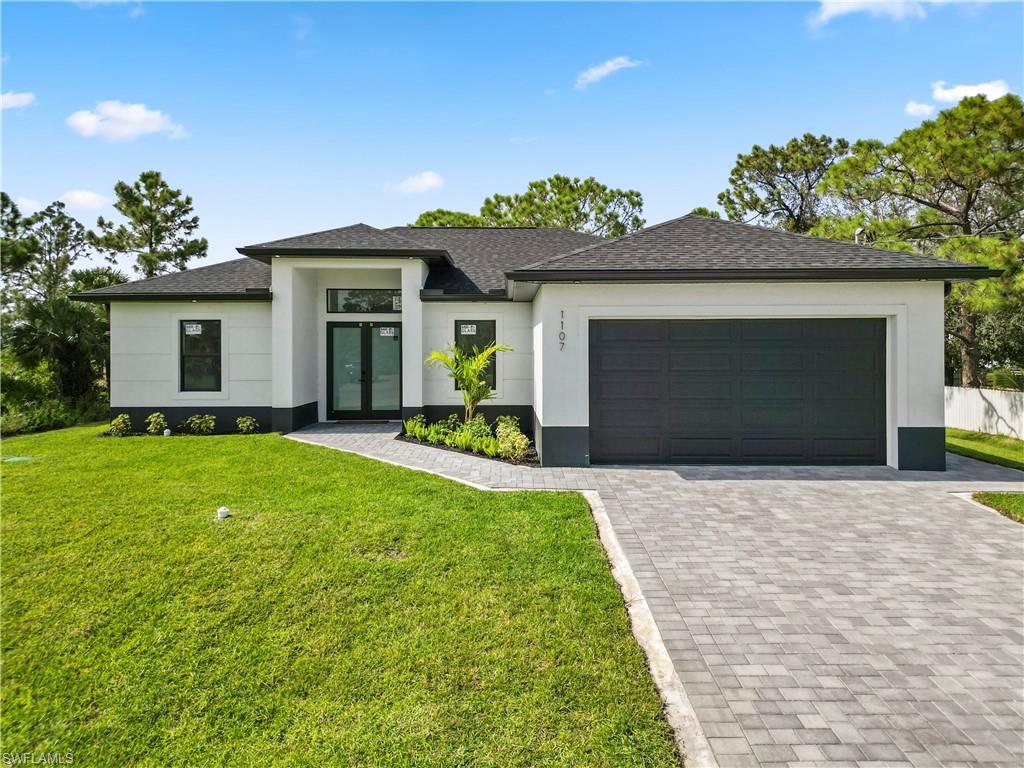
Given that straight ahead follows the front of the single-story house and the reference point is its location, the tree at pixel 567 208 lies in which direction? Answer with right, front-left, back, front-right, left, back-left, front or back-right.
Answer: back

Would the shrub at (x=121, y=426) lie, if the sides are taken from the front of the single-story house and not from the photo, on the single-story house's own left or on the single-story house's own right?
on the single-story house's own right

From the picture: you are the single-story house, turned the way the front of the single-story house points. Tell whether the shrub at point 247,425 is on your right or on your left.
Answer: on your right

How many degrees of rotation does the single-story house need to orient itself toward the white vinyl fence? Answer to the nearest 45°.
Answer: approximately 135° to its left

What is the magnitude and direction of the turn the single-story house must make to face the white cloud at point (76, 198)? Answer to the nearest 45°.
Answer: approximately 135° to its right

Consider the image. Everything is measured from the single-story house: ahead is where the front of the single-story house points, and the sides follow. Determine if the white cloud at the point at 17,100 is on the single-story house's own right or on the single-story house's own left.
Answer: on the single-story house's own right

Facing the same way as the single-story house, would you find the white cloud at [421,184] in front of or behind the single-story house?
behind

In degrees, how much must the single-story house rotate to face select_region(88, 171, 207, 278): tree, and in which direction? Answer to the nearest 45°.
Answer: approximately 135° to its right
